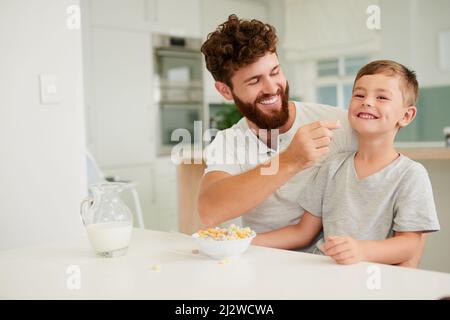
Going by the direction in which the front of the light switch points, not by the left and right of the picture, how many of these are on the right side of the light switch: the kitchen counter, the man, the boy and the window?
0

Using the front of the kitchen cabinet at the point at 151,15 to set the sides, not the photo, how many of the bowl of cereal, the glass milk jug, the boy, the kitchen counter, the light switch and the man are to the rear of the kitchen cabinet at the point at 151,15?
0

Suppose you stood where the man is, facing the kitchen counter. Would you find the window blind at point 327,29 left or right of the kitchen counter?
left

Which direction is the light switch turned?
toward the camera

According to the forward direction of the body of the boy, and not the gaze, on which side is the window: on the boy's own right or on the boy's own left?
on the boy's own right

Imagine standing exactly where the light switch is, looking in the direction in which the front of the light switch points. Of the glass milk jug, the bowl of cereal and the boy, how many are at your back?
0

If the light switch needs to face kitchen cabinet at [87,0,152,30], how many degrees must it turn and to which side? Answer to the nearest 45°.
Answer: approximately 180°

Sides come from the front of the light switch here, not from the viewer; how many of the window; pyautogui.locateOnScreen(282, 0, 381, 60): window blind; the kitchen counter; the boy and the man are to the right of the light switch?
0

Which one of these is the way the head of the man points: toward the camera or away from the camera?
toward the camera

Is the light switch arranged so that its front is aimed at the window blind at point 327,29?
no

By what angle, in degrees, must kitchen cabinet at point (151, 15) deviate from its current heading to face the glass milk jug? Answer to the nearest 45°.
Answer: approximately 45° to its right

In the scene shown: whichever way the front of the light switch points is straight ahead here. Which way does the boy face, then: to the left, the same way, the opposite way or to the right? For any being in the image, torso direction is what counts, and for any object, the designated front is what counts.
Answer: the same way

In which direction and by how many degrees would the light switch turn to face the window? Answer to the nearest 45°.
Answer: approximately 135° to its left

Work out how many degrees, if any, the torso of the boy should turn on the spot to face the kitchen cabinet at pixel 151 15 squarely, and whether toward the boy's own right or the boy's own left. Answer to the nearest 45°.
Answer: approximately 90° to the boy's own right

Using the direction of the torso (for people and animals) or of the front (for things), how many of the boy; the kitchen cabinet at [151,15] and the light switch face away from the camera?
0

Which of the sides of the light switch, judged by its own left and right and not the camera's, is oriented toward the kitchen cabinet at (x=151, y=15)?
back

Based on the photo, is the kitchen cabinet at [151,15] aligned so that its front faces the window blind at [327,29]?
no

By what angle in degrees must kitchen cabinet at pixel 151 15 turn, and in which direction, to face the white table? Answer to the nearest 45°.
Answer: approximately 45° to its right

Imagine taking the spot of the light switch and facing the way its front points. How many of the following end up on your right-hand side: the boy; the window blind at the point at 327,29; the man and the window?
0

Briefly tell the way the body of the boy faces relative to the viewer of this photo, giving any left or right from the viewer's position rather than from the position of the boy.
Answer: facing the viewer and to the left of the viewer

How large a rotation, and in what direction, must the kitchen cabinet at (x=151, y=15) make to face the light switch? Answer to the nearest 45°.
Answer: approximately 45° to its right
